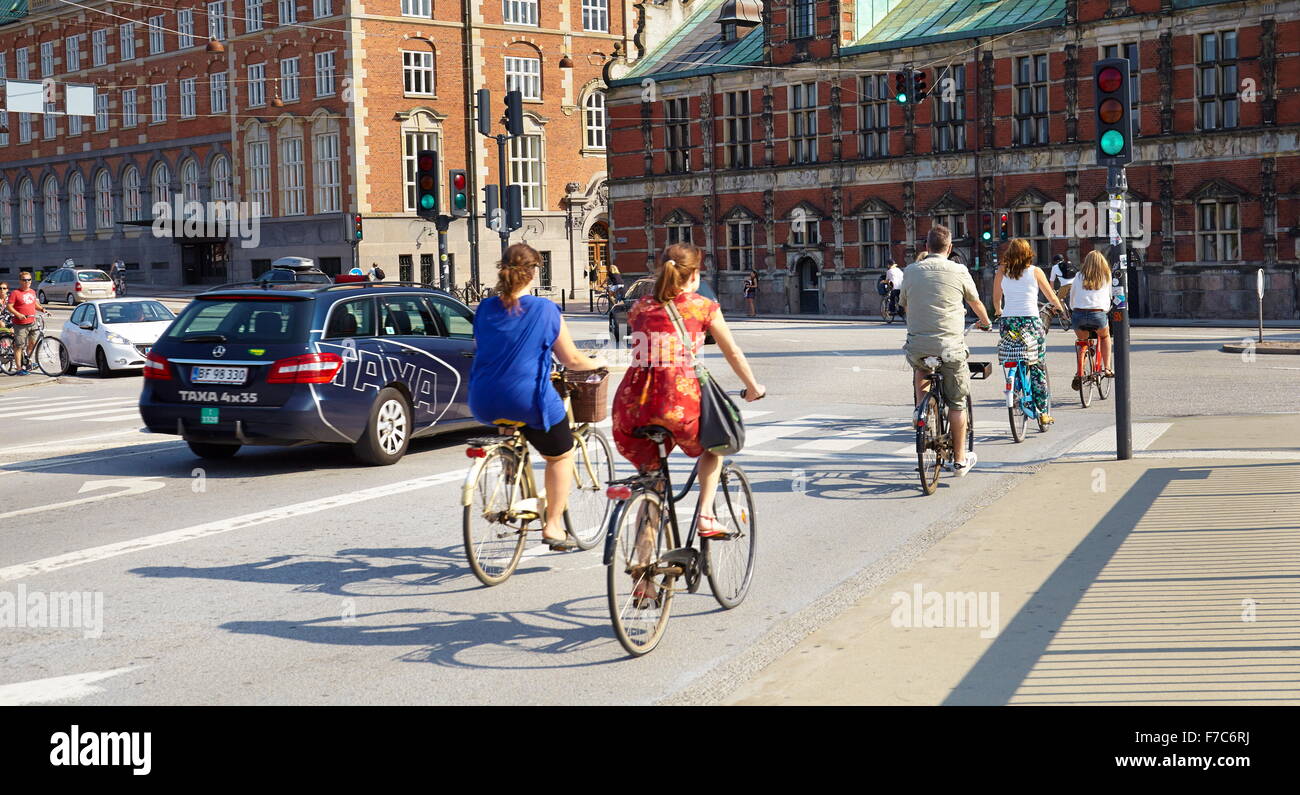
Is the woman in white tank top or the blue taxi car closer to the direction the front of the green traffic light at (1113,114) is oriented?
the blue taxi car

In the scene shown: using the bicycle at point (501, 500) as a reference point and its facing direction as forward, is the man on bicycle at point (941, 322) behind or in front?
in front

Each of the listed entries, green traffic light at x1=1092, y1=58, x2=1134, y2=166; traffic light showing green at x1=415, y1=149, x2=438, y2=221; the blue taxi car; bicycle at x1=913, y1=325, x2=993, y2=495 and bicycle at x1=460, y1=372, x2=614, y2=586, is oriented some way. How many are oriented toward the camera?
2

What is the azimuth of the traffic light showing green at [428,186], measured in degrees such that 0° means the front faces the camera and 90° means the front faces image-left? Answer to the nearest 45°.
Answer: approximately 0°

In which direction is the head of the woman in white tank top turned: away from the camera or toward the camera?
away from the camera

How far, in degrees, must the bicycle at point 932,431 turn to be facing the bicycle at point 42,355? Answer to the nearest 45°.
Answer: approximately 90° to its left

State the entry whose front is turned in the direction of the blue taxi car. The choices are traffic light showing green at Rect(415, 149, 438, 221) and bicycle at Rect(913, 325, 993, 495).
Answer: the traffic light showing green

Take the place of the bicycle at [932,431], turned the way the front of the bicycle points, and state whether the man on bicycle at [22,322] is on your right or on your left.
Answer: on your left

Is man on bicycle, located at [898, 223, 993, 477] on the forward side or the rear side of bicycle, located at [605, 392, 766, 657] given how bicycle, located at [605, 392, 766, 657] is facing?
on the forward side

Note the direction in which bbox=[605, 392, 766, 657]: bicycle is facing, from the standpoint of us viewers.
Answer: facing away from the viewer and to the right of the viewer

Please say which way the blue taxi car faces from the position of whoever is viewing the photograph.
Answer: facing away from the viewer and to the right of the viewer
